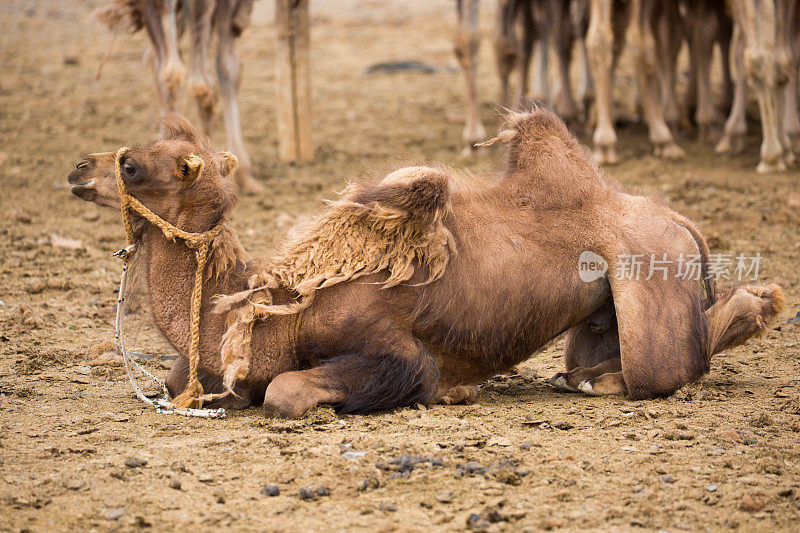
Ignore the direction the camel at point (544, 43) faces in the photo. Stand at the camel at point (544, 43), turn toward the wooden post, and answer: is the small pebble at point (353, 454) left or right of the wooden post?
left

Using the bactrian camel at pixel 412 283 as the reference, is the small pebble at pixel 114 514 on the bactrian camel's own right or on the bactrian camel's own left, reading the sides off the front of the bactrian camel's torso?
on the bactrian camel's own left

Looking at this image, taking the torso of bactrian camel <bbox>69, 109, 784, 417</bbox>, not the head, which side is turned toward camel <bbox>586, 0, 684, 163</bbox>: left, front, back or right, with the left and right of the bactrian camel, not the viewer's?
right

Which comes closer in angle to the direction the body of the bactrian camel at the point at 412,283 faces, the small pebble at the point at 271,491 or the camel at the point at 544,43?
the small pebble

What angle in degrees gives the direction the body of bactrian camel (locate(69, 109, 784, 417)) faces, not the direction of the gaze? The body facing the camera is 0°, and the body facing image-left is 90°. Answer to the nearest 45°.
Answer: approximately 90°

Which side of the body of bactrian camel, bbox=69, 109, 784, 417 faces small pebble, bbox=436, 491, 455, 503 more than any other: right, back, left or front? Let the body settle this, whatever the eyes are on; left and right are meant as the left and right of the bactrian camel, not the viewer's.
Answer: left

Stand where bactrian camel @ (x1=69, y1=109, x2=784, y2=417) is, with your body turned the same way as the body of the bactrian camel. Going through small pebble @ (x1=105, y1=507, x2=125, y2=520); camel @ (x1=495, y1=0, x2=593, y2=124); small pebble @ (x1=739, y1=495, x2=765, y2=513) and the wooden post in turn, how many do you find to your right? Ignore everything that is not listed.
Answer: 2

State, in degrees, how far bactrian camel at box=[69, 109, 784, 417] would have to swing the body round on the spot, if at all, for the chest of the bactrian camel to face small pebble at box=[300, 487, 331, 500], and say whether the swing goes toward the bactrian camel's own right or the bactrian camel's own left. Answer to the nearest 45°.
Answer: approximately 90° to the bactrian camel's own left

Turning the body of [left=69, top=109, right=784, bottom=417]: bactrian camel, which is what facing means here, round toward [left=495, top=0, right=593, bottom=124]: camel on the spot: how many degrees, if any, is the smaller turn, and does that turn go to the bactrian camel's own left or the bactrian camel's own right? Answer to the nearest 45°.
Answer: approximately 90° to the bactrian camel's own right

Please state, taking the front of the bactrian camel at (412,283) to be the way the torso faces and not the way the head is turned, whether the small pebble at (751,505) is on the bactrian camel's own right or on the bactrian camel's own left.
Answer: on the bactrian camel's own left

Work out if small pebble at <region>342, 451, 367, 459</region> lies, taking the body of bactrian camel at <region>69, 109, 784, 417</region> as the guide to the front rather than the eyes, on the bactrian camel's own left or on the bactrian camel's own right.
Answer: on the bactrian camel's own left
